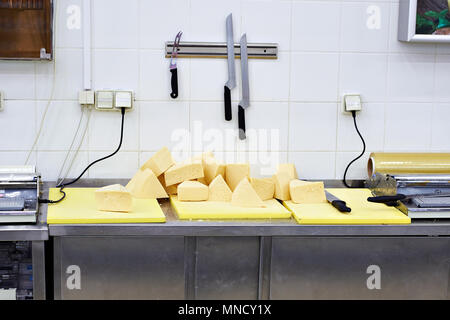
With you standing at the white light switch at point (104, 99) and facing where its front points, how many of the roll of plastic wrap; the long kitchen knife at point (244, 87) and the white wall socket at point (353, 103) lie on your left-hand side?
3

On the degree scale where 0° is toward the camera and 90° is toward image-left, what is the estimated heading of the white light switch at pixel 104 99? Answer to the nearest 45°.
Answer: approximately 0°

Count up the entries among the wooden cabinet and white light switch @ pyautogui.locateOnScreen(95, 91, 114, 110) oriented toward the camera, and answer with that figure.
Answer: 2

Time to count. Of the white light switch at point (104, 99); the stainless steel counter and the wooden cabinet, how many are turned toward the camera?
3

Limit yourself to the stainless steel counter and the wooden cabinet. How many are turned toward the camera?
2
